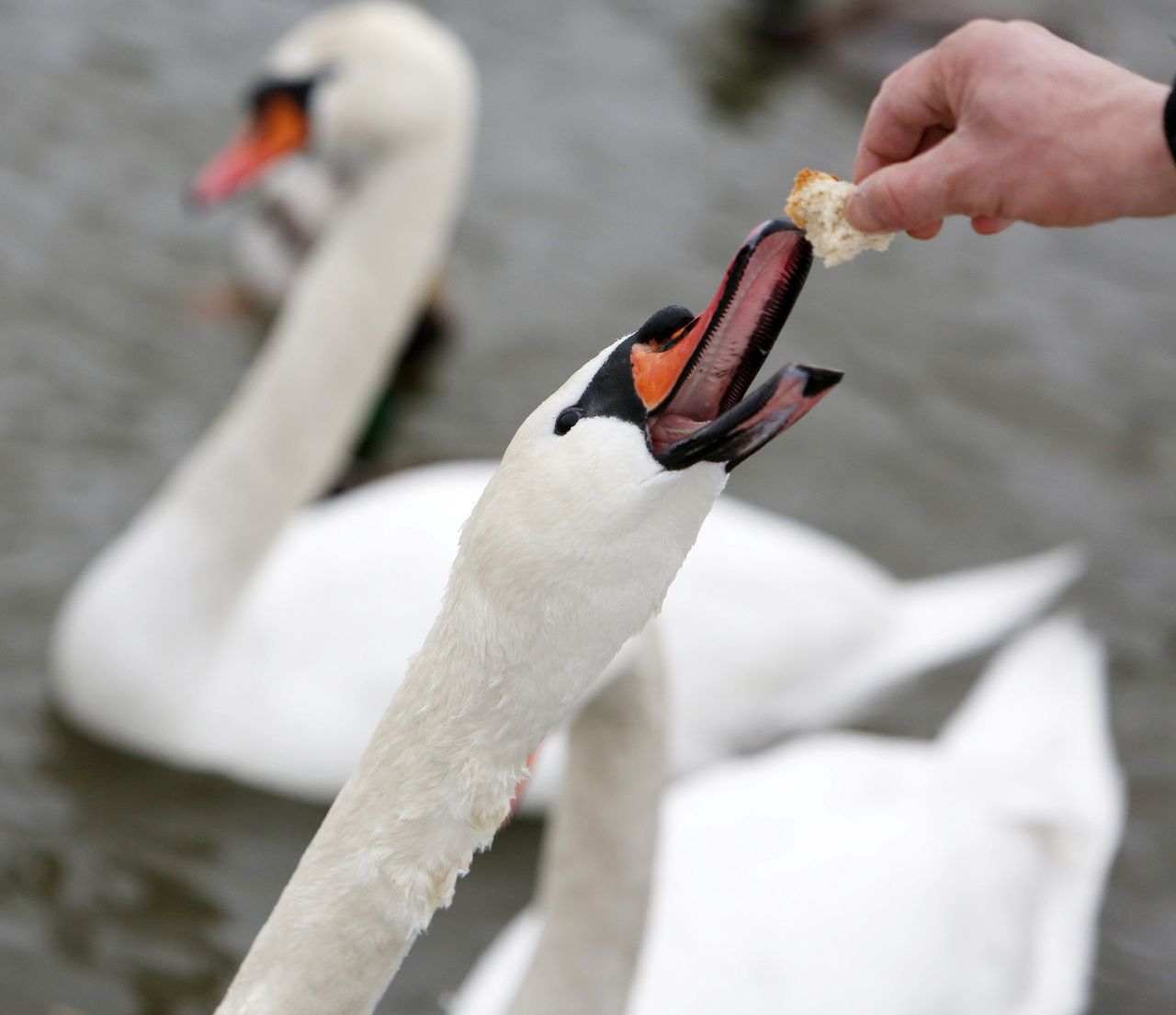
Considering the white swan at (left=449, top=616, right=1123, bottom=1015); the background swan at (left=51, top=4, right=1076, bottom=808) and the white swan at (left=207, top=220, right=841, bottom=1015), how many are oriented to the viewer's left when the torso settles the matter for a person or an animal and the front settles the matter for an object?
2

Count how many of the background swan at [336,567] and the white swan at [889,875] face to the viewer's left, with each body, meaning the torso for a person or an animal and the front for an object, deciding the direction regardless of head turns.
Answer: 2

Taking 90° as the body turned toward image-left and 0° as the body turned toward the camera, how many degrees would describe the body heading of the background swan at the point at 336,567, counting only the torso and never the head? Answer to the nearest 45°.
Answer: approximately 90°

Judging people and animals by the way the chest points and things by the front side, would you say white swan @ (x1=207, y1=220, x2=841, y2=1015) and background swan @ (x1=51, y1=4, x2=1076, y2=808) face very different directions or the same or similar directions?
very different directions

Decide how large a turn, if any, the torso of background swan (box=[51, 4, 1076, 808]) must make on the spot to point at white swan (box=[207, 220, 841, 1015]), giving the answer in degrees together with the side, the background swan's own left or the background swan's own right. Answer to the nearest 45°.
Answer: approximately 90° to the background swan's own left

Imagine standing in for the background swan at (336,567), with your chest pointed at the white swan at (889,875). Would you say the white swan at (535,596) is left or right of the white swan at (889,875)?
right

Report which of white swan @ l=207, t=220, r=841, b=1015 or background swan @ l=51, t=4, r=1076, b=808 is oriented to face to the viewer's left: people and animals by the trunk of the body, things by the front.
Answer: the background swan

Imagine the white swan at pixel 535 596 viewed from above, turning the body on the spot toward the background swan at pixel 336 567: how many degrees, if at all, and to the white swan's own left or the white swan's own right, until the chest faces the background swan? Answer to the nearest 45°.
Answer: approximately 90° to the white swan's own left

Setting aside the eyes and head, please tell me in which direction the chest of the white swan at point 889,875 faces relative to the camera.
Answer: to the viewer's left
